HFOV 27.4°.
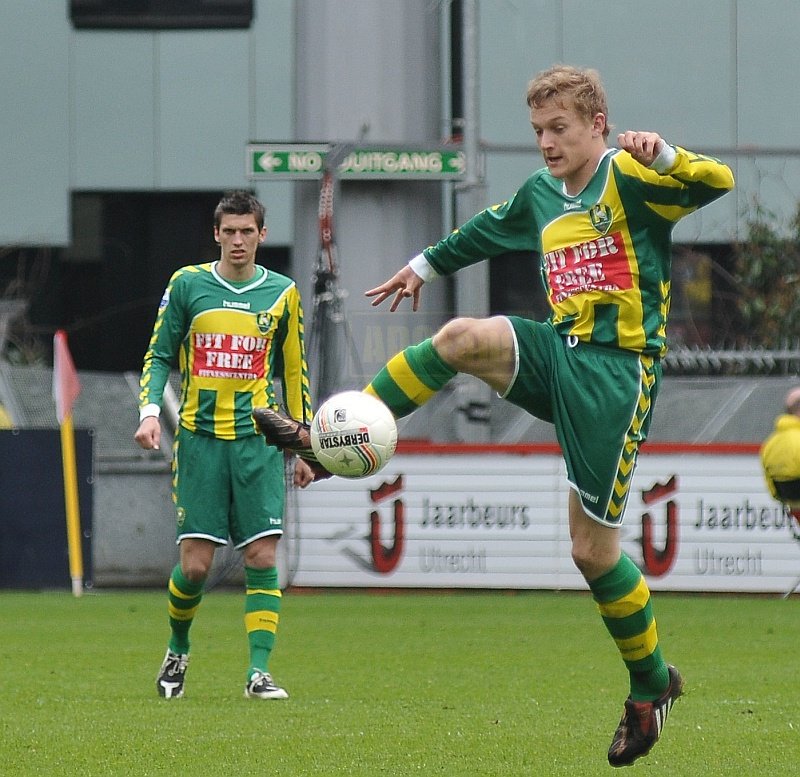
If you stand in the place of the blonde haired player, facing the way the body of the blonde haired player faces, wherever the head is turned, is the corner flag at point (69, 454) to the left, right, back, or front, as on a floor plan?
right

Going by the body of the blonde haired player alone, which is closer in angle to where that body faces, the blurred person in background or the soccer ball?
the soccer ball

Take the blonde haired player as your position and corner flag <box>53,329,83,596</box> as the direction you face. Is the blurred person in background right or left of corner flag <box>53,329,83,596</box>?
right

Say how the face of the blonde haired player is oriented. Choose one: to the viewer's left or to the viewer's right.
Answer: to the viewer's left

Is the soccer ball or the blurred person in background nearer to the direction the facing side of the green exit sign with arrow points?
the soccer ball

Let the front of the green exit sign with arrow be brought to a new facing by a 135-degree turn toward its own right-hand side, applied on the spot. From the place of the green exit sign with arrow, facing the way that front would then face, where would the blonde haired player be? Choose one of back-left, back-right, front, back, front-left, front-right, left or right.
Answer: back-left

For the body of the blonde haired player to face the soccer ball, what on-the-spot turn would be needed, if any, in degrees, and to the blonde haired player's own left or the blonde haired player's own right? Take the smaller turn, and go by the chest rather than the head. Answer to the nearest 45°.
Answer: approximately 45° to the blonde haired player's own right

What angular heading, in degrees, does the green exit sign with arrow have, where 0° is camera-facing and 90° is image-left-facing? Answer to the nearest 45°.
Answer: approximately 0°

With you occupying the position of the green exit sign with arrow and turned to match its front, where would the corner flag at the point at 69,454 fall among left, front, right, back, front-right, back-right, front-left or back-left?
front-right
